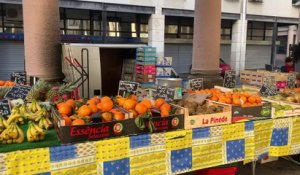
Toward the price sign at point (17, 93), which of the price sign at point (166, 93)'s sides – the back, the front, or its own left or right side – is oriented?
right

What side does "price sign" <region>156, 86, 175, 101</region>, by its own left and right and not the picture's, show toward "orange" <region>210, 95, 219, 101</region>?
left

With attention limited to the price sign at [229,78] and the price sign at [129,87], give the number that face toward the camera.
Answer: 2

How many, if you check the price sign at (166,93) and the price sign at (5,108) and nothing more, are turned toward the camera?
2

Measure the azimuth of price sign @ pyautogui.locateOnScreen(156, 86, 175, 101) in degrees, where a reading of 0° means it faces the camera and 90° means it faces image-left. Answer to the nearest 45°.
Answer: approximately 0°

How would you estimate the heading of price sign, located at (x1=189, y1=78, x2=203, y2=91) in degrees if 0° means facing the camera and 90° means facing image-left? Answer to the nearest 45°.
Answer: approximately 0°

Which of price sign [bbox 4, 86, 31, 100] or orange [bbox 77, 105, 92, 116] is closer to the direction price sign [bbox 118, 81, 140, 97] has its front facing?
the orange
